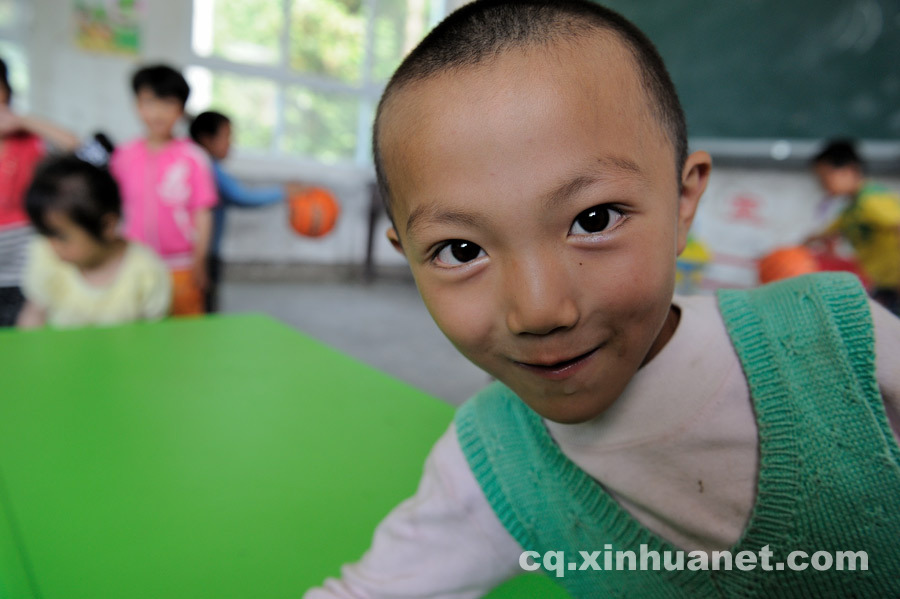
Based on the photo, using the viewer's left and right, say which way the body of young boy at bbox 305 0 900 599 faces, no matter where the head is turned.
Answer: facing the viewer

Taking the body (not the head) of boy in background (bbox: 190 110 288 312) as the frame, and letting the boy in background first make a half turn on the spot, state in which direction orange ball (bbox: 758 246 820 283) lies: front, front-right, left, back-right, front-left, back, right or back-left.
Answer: back-left

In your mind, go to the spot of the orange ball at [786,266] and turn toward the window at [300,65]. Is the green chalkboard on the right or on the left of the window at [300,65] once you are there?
right

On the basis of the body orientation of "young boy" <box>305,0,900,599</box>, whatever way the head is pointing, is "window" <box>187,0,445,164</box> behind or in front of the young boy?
behind

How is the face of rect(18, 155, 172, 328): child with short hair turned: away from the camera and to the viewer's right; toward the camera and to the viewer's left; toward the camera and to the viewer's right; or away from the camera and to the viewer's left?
toward the camera and to the viewer's left

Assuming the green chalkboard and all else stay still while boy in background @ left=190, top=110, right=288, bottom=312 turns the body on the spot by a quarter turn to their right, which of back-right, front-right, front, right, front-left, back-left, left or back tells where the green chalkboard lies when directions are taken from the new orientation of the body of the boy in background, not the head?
left

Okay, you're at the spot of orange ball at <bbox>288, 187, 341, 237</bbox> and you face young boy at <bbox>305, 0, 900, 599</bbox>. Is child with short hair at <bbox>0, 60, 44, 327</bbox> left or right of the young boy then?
right

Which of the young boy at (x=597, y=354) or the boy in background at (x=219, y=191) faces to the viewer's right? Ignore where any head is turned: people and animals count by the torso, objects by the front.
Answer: the boy in background

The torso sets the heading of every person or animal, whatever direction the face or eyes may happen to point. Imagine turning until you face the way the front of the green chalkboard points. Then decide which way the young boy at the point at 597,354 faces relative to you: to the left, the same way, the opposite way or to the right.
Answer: the same way

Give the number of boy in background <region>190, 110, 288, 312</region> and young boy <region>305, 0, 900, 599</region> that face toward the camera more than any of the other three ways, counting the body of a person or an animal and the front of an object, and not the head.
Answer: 1

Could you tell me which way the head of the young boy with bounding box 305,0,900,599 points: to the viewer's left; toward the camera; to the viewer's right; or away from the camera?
toward the camera

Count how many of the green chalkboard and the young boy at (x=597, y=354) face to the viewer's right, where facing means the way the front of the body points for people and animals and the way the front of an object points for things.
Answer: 0

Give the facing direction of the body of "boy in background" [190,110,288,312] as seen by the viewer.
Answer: to the viewer's right

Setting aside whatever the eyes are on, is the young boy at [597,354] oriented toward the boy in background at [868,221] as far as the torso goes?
no

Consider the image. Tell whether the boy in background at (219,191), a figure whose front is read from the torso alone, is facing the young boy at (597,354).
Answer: no
